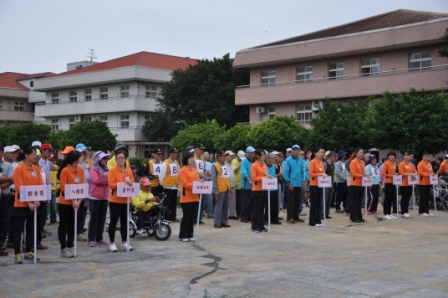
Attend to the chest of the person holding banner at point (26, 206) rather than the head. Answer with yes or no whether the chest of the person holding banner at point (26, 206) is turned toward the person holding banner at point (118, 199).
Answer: no

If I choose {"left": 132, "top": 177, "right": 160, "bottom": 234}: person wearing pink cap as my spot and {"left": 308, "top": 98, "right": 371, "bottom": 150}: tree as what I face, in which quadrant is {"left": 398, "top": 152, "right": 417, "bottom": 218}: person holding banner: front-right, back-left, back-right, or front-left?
front-right

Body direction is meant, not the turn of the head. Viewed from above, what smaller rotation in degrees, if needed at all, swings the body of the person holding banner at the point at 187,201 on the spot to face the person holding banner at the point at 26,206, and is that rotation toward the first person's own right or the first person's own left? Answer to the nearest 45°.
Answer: approximately 90° to the first person's own right

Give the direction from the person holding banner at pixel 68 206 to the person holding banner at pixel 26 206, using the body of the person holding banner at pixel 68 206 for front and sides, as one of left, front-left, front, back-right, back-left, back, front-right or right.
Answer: right

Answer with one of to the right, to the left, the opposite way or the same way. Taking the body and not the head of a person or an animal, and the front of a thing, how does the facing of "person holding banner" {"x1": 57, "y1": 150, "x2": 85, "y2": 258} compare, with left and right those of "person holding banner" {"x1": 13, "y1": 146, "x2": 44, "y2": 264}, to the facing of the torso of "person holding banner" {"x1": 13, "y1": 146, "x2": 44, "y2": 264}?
the same way

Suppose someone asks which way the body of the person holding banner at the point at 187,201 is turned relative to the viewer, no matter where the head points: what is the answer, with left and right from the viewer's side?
facing the viewer and to the right of the viewer

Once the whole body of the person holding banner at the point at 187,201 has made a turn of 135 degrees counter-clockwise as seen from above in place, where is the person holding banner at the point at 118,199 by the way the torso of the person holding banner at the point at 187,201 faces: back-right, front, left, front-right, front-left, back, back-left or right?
back-left

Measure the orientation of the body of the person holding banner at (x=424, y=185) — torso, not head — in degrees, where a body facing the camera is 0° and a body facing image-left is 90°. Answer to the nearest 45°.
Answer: approximately 315°

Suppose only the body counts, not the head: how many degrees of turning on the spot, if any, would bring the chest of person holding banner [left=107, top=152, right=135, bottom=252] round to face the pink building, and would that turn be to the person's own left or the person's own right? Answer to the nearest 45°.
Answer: approximately 90° to the person's own left

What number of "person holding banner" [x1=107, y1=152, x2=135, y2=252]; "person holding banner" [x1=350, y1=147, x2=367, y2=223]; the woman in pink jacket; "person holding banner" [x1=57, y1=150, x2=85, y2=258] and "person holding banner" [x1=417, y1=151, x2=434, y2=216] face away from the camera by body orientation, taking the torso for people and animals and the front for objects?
0

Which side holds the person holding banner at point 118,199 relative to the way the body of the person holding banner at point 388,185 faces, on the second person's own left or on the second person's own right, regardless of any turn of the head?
on the second person's own right

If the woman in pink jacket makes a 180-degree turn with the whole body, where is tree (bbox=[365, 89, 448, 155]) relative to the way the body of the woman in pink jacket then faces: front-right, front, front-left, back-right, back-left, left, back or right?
right

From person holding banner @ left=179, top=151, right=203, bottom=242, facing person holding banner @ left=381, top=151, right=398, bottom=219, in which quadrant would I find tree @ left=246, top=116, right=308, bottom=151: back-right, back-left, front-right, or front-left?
front-left
